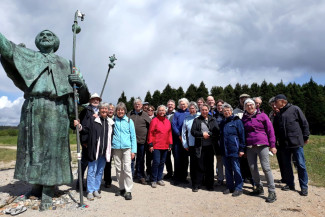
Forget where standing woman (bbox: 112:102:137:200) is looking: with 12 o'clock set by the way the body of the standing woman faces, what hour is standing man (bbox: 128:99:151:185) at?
The standing man is roughly at 7 o'clock from the standing woman.

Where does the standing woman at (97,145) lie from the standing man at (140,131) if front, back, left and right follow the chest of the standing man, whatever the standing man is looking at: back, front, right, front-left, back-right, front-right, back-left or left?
front-right

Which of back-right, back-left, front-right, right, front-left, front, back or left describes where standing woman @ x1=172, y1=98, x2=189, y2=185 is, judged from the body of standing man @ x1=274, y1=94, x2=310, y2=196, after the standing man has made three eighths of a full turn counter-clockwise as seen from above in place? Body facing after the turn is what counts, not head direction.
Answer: back

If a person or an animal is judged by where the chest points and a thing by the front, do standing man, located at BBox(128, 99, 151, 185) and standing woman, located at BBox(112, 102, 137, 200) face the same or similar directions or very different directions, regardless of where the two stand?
same or similar directions

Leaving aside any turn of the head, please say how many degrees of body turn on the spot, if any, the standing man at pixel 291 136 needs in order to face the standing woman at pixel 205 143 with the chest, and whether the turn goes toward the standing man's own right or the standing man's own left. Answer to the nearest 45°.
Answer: approximately 45° to the standing man's own right

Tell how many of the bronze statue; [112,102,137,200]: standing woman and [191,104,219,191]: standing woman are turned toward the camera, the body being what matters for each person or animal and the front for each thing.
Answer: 3

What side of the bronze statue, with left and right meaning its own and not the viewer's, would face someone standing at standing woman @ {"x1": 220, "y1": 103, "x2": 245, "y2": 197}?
left

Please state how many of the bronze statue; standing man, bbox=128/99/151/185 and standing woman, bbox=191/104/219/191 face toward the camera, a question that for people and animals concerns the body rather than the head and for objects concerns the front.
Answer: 3

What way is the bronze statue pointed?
toward the camera

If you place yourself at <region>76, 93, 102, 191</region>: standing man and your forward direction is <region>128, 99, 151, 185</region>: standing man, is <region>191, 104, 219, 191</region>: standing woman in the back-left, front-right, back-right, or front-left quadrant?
front-right

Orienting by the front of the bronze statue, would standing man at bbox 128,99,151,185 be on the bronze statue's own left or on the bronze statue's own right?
on the bronze statue's own left

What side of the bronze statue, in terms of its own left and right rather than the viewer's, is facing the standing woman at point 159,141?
left

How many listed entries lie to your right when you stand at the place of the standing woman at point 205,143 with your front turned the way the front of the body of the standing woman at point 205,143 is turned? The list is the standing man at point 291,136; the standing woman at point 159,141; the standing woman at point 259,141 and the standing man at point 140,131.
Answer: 2

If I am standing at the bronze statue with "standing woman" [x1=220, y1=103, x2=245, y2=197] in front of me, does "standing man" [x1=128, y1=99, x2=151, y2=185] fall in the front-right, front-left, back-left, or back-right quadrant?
front-left

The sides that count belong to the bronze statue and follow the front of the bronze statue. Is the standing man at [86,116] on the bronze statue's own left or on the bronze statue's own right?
on the bronze statue's own left

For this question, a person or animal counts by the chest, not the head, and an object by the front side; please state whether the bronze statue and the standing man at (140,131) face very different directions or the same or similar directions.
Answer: same or similar directions

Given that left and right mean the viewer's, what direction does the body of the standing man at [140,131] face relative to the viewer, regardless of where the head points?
facing the viewer
